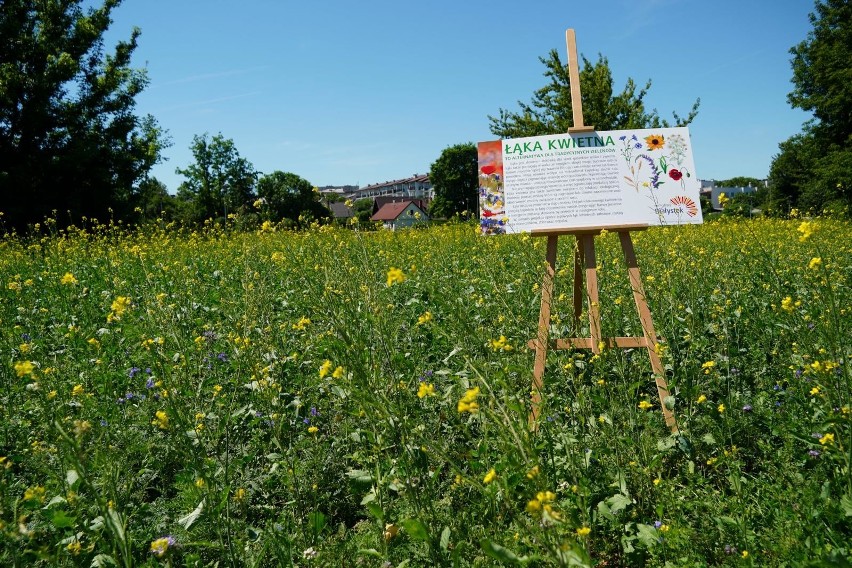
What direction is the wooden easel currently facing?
toward the camera

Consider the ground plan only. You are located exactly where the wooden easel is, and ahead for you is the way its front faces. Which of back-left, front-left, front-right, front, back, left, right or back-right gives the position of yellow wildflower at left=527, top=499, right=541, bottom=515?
front

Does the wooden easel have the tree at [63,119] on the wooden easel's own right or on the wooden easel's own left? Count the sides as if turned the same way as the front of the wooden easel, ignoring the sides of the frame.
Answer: on the wooden easel's own right

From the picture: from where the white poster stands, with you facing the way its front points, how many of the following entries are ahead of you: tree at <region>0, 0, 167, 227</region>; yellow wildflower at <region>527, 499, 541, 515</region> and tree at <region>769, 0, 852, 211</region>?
1

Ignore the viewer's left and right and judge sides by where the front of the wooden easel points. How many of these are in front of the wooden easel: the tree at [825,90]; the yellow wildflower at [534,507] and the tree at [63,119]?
1

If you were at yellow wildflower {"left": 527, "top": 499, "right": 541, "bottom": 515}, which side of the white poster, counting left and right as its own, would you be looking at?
front

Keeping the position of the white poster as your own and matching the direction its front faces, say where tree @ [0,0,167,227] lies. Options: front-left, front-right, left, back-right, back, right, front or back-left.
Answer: back-right

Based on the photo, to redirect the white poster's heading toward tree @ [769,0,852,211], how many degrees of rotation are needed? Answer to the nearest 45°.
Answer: approximately 180°

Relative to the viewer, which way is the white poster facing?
toward the camera

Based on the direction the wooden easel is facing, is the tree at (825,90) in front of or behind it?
behind
